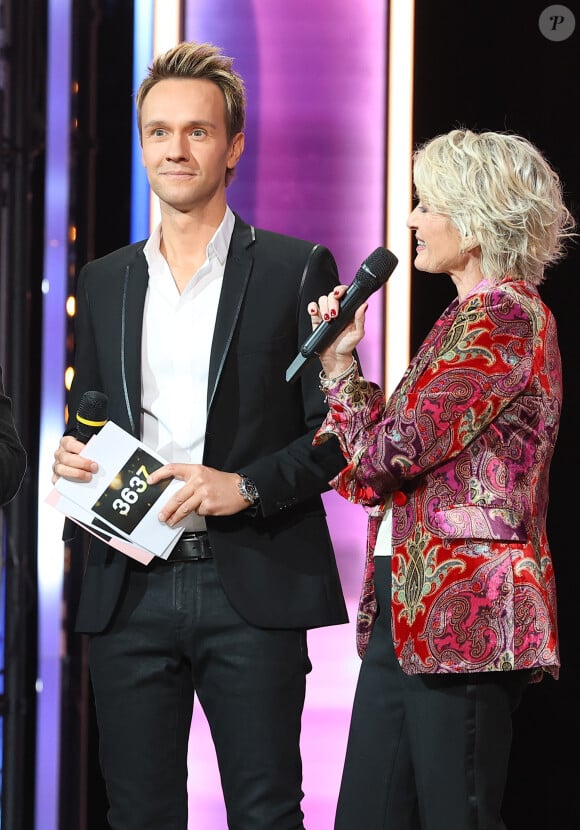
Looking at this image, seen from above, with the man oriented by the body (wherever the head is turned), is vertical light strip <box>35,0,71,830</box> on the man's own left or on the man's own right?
on the man's own right

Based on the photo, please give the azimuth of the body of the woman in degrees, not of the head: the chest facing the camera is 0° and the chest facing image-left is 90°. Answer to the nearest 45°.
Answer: approximately 90°

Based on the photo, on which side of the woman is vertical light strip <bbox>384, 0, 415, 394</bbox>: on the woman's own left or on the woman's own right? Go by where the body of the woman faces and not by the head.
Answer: on the woman's own right
